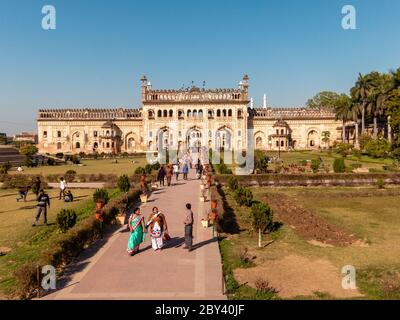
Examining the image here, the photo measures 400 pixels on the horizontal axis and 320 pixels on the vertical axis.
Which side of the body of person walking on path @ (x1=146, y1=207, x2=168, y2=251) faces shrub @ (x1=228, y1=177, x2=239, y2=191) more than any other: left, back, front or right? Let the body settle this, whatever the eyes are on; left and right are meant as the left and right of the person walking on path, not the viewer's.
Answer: back

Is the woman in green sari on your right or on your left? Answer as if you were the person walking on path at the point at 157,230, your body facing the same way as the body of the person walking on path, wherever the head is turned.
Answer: on your right

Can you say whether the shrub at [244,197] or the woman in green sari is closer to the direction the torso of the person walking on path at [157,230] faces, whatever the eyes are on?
the woman in green sari

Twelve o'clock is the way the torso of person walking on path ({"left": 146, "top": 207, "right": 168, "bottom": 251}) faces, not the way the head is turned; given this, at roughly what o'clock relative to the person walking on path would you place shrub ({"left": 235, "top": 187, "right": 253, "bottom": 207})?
The shrub is roughly at 7 o'clock from the person walking on path.

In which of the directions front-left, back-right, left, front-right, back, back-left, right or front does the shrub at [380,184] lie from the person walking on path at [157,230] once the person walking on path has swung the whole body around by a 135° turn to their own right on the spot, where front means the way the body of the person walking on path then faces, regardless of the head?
right

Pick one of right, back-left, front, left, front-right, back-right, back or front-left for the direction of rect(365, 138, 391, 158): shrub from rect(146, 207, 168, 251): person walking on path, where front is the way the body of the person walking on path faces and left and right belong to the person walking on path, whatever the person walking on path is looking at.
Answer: back-left

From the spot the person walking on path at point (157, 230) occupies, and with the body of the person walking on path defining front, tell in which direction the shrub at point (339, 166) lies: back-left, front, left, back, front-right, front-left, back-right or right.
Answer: back-left

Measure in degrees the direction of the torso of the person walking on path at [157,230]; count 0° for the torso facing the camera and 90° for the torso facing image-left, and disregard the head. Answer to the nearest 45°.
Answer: approximately 0°

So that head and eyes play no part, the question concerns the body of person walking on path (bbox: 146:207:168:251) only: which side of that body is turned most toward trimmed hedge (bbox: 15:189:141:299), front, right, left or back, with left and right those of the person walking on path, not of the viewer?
right

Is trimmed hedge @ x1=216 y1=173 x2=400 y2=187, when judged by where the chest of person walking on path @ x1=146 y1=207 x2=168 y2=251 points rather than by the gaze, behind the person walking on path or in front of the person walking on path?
behind

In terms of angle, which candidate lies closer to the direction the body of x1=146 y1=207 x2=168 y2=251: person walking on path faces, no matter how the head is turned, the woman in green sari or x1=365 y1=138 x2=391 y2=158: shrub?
the woman in green sari

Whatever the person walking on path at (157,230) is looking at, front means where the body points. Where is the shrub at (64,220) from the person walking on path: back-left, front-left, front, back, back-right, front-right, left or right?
back-right
